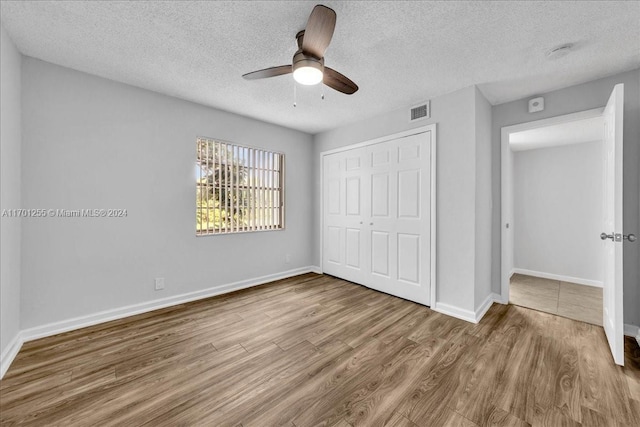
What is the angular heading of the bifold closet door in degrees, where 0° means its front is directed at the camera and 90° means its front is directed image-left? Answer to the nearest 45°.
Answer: approximately 45°

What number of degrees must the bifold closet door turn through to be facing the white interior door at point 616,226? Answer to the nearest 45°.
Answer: approximately 90° to its left

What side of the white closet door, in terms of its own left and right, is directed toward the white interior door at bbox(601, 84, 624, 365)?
left

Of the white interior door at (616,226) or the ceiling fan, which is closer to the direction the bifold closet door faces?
the ceiling fan

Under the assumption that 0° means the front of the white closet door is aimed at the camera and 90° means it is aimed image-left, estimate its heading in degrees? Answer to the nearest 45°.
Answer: approximately 45°

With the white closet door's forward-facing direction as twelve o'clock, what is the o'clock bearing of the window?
The window is roughly at 1 o'clock from the white closet door.

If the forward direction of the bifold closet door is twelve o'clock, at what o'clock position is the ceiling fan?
The ceiling fan is roughly at 11 o'clock from the bifold closet door.
